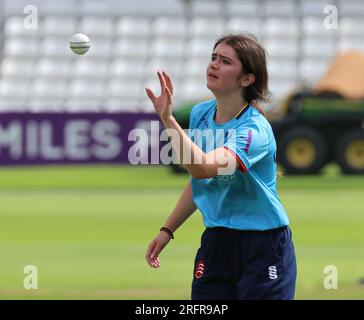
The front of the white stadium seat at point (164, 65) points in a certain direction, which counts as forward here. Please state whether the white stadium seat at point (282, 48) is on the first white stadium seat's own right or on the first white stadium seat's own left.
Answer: on the first white stadium seat's own left

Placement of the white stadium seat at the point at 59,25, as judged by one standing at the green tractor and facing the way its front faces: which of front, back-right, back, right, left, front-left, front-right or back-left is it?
front-right

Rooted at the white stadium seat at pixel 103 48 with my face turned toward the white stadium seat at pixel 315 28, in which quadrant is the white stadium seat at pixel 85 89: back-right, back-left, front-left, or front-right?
back-right

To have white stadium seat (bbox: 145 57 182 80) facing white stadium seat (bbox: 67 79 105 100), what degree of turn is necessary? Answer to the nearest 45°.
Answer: approximately 90° to its right

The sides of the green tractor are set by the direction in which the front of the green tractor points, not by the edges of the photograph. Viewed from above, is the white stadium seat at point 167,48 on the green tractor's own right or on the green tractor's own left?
on the green tractor's own right

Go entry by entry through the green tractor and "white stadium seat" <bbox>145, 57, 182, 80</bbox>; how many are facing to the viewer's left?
1

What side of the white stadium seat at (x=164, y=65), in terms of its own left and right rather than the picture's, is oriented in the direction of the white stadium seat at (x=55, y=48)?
right

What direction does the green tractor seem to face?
to the viewer's left

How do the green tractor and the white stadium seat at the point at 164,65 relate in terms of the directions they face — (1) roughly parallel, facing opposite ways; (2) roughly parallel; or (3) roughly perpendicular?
roughly perpendicular

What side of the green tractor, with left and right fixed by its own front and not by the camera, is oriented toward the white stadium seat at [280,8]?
right

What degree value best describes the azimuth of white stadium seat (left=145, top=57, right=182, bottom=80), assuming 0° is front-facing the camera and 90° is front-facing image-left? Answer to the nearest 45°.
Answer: approximately 0°
